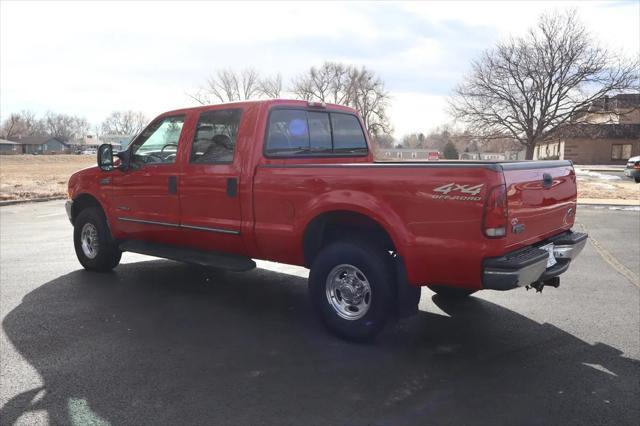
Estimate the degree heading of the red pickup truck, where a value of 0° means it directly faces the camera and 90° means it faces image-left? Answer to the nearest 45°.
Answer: approximately 135°

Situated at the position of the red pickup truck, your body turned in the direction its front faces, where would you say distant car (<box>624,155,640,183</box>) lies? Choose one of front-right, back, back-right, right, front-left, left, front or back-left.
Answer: right
